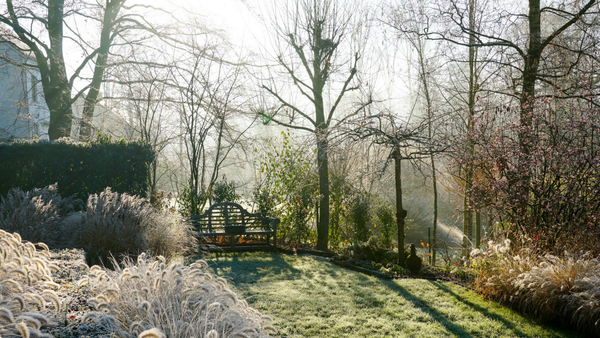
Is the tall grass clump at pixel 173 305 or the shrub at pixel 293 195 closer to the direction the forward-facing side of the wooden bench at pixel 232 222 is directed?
the tall grass clump

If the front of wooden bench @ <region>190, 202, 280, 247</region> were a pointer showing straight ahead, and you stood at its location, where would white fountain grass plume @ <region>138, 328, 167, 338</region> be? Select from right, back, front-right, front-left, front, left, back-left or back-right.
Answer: front

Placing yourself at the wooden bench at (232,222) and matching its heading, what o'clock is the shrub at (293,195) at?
The shrub is roughly at 8 o'clock from the wooden bench.

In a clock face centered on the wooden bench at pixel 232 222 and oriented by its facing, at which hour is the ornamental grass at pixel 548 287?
The ornamental grass is roughly at 11 o'clock from the wooden bench.

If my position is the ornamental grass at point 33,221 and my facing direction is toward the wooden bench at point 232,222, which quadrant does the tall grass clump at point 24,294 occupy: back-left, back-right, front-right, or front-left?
back-right

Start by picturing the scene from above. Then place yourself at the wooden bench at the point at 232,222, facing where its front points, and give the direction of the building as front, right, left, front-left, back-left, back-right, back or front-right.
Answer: back-right

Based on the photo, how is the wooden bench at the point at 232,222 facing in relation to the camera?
toward the camera

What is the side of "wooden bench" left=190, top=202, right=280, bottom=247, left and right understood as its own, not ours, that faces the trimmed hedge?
right

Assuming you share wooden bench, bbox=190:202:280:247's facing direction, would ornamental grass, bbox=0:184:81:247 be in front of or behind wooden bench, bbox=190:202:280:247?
in front

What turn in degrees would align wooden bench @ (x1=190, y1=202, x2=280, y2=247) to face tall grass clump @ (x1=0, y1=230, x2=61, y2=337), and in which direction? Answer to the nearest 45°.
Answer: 0° — it already faces it

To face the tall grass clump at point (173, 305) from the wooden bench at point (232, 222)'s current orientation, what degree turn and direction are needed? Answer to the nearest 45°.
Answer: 0° — it already faces it
